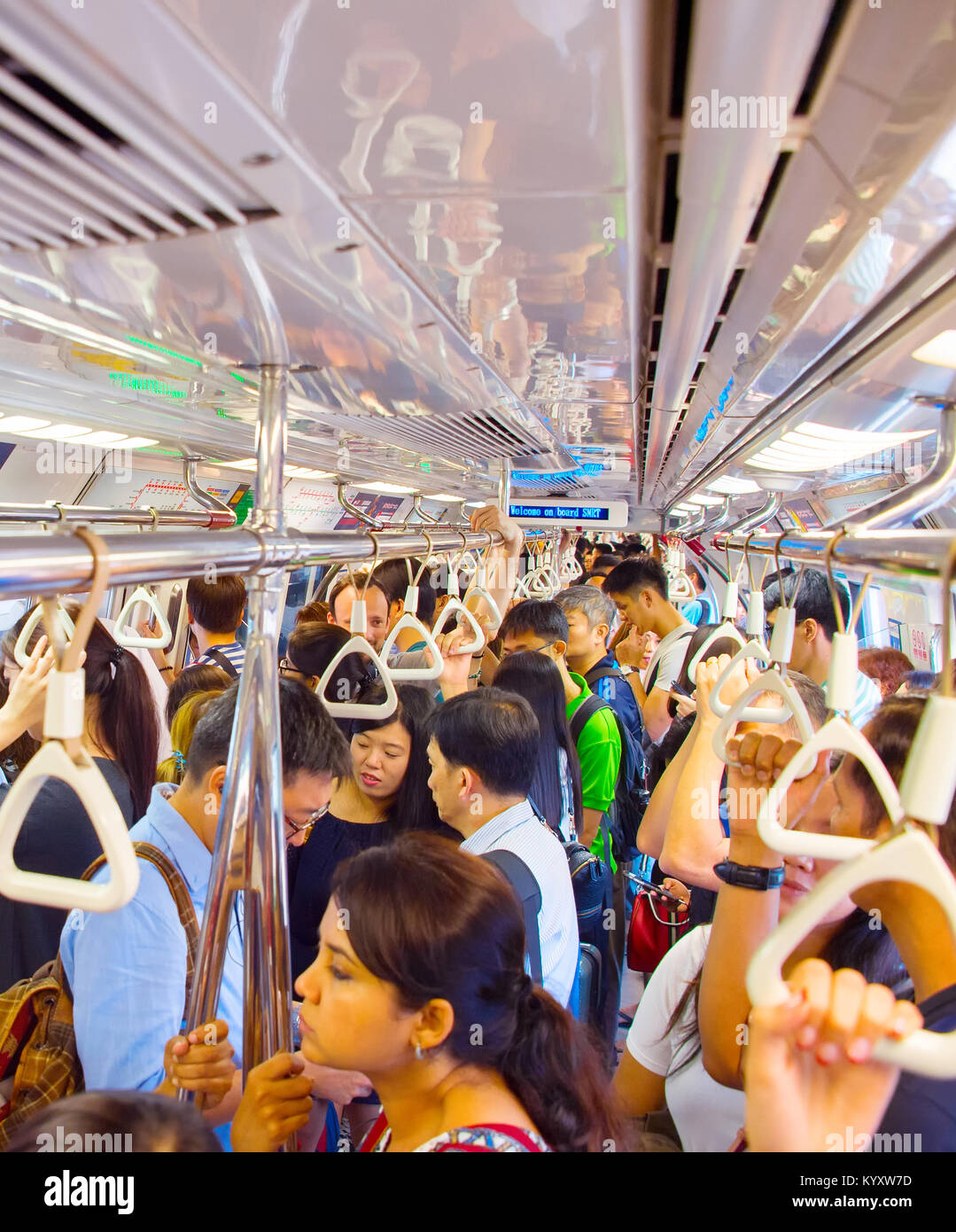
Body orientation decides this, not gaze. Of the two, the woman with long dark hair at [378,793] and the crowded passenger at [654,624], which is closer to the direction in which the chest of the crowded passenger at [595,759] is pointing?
the woman with long dark hair

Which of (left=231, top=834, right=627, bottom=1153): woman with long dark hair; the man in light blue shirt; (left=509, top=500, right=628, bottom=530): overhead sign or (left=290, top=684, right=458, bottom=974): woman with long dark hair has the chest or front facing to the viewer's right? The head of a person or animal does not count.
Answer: the man in light blue shirt

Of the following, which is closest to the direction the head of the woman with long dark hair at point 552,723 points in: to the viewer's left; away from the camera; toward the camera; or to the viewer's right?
away from the camera

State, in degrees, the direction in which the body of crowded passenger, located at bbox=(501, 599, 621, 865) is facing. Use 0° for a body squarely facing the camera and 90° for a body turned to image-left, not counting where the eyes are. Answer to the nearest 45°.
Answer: approximately 45°

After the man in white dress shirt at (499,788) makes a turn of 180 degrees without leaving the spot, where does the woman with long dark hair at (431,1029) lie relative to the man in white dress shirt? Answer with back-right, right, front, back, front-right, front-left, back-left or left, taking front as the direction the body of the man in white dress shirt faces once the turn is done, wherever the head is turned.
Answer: front-right

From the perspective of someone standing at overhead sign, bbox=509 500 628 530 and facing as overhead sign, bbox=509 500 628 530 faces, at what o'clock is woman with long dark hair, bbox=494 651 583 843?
The woman with long dark hair is roughly at 12 o'clock from the overhead sign.

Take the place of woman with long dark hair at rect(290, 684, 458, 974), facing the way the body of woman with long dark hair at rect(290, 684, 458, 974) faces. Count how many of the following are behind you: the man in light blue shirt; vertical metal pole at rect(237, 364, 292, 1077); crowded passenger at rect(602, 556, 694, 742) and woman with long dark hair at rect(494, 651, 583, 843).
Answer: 2

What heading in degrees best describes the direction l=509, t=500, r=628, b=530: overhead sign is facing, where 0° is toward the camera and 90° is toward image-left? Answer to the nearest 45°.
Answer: approximately 0°

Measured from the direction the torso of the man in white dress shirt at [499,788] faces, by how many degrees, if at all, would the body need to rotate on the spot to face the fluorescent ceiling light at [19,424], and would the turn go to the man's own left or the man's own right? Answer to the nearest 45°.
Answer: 0° — they already face it

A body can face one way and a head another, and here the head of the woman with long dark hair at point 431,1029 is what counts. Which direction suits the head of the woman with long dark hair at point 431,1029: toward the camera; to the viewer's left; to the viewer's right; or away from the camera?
to the viewer's left

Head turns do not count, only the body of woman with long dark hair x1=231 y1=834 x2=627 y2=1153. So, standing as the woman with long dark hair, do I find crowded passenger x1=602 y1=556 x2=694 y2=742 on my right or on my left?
on my right

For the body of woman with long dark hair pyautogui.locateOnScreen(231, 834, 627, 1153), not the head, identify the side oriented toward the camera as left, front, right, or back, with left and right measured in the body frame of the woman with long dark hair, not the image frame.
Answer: left

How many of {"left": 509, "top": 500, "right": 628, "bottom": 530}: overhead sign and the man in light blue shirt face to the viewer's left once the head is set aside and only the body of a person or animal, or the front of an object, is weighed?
0

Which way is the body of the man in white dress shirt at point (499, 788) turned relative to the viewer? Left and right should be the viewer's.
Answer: facing away from the viewer and to the left of the viewer

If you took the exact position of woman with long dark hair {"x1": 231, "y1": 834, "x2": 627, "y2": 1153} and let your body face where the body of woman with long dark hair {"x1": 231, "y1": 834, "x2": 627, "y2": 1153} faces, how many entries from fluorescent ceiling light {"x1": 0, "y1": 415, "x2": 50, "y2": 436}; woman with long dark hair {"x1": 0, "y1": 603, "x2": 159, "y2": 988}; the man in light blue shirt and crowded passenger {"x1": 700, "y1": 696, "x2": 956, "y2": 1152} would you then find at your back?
1

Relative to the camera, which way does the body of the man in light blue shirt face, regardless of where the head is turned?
to the viewer's right
